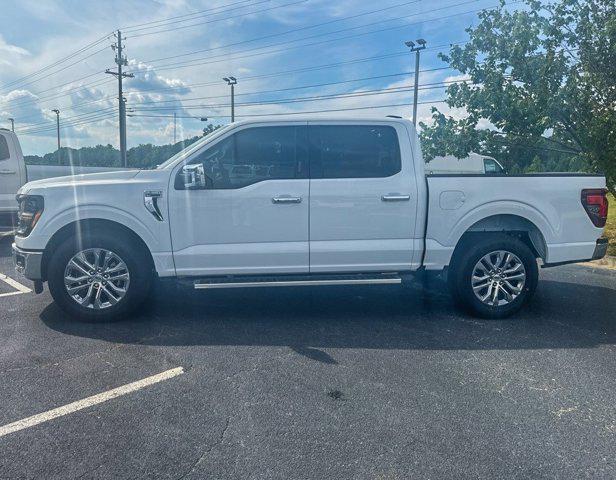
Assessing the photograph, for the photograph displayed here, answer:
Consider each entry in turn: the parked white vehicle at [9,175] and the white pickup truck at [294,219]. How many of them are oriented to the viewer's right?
0

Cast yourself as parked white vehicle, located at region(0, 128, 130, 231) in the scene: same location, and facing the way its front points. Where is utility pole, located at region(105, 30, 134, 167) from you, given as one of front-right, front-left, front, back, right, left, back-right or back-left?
right

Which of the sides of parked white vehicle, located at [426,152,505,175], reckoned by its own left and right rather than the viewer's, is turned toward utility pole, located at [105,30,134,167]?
back

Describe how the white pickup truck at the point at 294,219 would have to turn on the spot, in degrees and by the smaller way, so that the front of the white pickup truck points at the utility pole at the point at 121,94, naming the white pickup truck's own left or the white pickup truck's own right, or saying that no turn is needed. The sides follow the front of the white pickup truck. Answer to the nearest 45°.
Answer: approximately 45° to the white pickup truck's own right

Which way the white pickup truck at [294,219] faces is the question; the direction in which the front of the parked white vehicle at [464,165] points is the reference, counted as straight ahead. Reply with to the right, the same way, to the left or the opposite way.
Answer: the opposite way

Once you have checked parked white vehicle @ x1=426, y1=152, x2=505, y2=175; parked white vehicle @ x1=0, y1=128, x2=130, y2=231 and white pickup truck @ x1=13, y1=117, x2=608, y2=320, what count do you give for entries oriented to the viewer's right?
1

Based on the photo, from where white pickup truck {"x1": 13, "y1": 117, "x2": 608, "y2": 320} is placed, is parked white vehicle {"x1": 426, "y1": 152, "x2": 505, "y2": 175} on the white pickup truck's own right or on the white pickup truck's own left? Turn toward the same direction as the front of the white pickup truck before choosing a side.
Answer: on the white pickup truck's own right

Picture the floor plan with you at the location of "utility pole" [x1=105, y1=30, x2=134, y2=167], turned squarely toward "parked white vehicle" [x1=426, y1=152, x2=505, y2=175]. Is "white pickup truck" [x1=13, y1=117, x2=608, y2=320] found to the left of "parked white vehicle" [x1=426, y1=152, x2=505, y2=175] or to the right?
right

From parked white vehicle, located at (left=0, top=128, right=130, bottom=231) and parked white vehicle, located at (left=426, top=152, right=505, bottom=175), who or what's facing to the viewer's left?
parked white vehicle, located at (left=0, top=128, right=130, bottom=231)

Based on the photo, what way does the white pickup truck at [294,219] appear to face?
to the viewer's left

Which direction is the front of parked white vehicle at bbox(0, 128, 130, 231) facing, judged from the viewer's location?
facing to the left of the viewer

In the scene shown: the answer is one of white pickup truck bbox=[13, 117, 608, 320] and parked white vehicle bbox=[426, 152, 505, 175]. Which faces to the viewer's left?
the white pickup truck

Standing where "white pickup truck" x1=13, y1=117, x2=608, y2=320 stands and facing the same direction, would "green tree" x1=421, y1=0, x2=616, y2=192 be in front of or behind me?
behind

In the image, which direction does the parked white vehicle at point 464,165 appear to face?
to the viewer's right

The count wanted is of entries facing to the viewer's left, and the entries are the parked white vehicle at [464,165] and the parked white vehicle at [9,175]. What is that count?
1

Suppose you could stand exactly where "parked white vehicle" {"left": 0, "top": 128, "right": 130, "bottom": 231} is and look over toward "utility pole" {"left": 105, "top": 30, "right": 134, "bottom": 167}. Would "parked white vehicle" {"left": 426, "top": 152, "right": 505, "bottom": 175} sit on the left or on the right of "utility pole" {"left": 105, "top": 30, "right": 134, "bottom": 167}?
right
